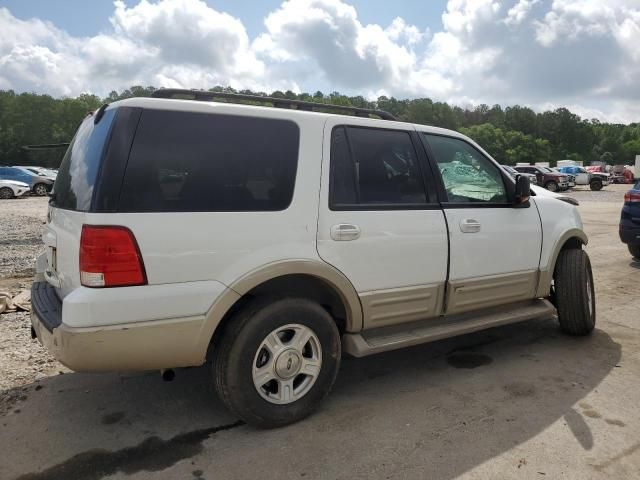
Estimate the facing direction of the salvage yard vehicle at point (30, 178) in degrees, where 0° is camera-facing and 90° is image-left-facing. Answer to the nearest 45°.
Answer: approximately 270°

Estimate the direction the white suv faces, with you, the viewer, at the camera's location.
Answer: facing away from the viewer and to the right of the viewer

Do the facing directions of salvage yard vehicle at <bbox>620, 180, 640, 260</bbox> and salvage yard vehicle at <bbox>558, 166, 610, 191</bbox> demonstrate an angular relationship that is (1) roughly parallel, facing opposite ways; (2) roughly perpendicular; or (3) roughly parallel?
roughly perpendicular

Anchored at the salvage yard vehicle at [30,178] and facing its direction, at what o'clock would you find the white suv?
The white suv is roughly at 3 o'clock from the salvage yard vehicle.

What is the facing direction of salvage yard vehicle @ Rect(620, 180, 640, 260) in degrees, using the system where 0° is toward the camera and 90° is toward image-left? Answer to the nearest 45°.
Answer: approximately 225°

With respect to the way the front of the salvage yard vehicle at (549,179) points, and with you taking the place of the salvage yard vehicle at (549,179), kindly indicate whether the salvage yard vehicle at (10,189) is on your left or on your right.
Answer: on your right
